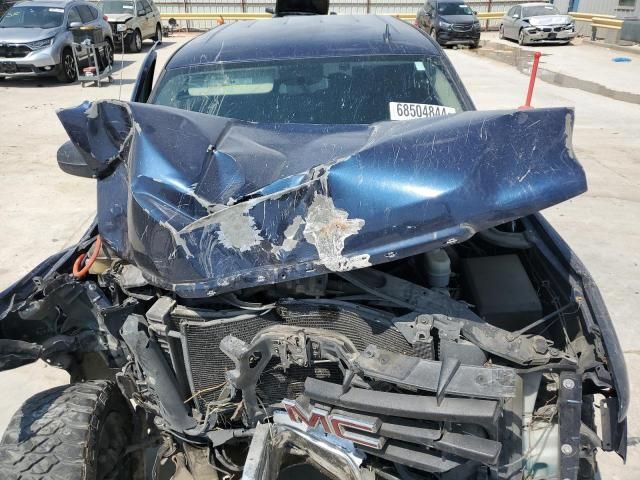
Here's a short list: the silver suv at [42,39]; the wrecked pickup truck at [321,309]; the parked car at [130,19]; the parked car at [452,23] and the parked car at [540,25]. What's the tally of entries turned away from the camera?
0

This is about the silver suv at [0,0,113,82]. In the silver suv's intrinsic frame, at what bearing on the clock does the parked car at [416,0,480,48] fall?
The parked car is roughly at 7 o'clock from the silver suv.

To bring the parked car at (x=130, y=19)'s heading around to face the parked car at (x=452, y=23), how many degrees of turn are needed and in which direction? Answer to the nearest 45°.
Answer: approximately 135° to its left

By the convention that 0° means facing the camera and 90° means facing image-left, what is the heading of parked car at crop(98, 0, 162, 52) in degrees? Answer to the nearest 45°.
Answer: approximately 45°

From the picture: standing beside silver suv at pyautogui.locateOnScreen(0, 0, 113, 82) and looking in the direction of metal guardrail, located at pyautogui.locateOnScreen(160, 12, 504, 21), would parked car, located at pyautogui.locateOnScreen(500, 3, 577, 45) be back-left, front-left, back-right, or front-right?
front-right

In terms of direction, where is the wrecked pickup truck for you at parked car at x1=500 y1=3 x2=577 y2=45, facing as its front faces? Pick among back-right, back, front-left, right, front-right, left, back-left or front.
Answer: front-right

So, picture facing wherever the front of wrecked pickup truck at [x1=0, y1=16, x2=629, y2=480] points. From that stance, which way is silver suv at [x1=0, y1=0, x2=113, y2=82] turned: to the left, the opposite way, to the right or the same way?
the same way

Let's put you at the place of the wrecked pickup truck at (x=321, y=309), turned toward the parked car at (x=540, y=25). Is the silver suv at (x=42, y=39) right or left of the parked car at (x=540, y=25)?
left

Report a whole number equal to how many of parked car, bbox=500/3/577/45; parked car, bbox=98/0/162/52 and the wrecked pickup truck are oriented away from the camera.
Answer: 0

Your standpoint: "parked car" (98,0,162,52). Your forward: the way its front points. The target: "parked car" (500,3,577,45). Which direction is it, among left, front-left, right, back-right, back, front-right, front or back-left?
back-left

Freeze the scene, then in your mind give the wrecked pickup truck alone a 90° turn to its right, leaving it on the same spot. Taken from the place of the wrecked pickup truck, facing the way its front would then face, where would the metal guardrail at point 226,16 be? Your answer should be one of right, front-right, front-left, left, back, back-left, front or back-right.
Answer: right

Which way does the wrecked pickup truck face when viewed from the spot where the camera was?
facing the viewer

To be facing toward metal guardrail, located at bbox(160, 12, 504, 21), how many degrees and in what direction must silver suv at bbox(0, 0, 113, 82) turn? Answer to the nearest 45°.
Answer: approximately 180°

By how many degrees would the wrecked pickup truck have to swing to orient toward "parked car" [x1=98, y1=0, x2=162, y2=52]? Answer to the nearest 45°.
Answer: approximately 180°

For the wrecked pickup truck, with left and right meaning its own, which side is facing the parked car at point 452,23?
back

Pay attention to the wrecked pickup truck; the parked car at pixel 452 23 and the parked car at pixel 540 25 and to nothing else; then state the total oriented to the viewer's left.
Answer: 0

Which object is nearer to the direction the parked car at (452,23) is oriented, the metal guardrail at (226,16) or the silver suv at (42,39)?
the silver suv

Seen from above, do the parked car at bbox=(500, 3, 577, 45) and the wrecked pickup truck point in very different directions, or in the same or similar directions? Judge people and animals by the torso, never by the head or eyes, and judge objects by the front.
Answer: same or similar directions

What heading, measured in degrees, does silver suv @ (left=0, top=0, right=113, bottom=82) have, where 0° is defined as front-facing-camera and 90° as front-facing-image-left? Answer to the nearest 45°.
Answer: approximately 45°

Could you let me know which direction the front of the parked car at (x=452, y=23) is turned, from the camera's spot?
facing the viewer and to the right of the viewer
